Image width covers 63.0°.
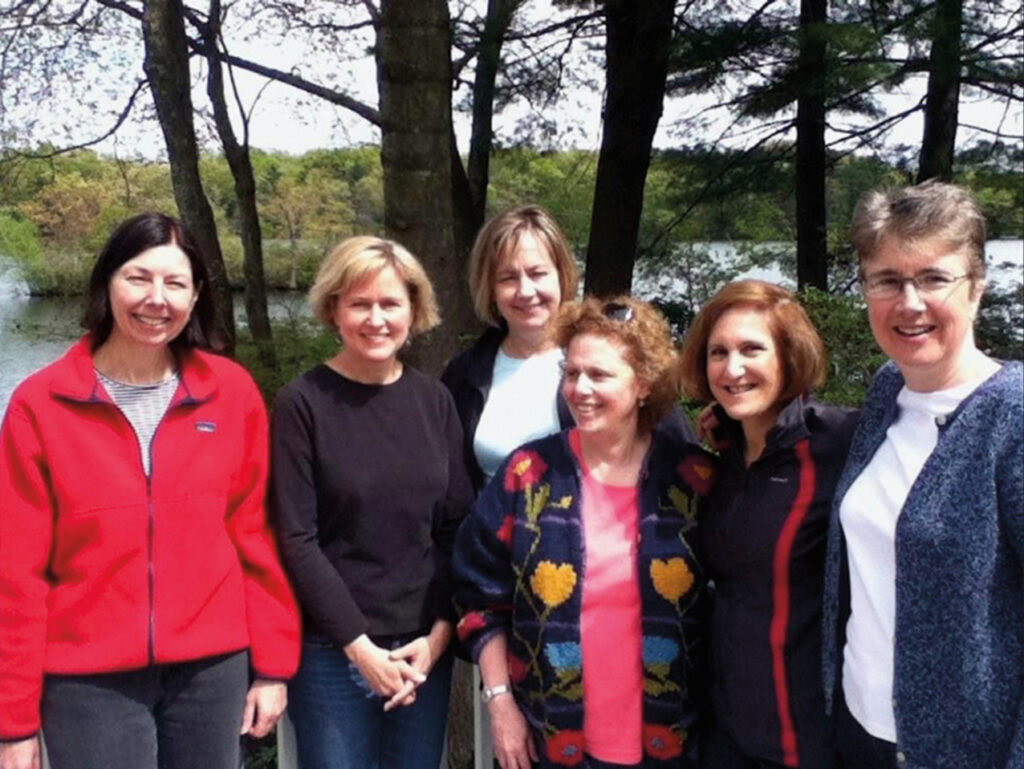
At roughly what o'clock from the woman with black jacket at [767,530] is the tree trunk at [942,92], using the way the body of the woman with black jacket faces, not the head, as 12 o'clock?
The tree trunk is roughly at 5 o'clock from the woman with black jacket.

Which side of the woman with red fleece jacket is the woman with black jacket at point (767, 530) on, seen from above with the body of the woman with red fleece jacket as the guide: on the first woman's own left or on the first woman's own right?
on the first woman's own left

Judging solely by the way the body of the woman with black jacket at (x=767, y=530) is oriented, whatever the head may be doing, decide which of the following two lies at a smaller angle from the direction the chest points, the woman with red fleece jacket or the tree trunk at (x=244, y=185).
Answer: the woman with red fleece jacket

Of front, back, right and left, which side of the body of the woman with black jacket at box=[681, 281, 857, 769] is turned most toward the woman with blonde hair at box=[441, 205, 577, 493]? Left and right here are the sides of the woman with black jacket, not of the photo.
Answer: right

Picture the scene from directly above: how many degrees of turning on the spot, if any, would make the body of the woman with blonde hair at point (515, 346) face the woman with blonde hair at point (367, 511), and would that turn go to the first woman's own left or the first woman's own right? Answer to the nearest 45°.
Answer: approximately 45° to the first woman's own right

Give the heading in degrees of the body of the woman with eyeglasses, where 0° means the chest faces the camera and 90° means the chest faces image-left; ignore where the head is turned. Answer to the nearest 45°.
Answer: approximately 45°

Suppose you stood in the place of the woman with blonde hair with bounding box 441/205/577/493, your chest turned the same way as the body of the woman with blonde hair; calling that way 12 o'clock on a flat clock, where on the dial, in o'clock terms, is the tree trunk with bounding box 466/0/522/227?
The tree trunk is roughly at 6 o'clock from the woman with blonde hair.
